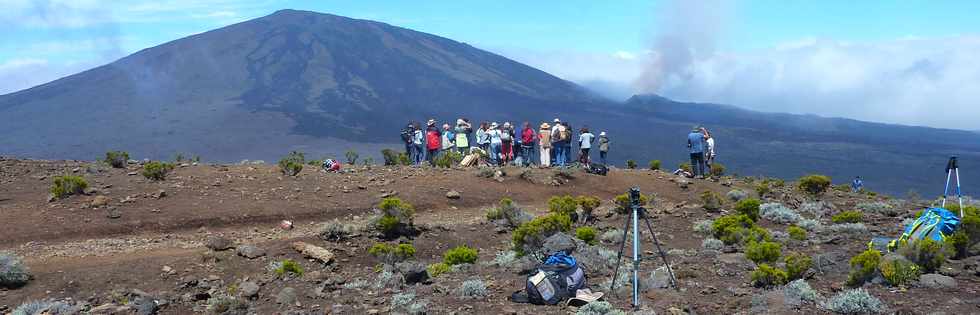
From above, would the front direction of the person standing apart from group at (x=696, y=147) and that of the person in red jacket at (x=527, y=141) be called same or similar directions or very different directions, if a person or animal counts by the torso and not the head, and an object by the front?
same or similar directions

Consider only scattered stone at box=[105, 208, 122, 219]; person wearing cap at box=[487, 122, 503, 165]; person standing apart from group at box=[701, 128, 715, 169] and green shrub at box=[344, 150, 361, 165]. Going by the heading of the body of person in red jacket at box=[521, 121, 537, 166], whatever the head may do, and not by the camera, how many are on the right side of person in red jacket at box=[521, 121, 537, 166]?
1

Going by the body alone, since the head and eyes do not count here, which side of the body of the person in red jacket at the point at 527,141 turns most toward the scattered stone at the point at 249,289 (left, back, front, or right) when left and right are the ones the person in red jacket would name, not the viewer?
back

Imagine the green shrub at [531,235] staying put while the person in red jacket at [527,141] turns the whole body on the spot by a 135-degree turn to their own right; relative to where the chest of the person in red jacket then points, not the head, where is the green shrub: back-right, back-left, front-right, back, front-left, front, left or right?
front-right

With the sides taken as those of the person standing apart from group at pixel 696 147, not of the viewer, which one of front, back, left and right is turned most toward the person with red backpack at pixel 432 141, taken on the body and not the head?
left

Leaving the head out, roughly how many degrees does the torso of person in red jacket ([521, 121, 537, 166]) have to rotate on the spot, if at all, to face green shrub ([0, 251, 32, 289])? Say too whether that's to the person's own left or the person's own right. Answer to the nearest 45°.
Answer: approximately 135° to the person's own left

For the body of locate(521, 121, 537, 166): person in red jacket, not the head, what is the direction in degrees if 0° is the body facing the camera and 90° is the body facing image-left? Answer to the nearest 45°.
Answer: approximately 180°

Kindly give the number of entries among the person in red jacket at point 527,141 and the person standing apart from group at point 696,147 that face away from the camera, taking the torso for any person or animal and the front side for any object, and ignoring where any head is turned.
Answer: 2

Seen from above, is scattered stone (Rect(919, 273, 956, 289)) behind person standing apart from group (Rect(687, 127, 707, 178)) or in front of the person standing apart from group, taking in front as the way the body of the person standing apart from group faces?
behind

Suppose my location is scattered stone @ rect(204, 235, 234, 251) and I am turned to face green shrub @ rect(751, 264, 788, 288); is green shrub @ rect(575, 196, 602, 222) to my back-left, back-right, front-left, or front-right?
front-left

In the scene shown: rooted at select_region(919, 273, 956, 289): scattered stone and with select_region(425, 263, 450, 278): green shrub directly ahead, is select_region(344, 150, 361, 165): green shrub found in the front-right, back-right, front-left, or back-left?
front-right

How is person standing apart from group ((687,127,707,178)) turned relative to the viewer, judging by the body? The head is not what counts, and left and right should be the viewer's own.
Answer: facing away from the viewer
